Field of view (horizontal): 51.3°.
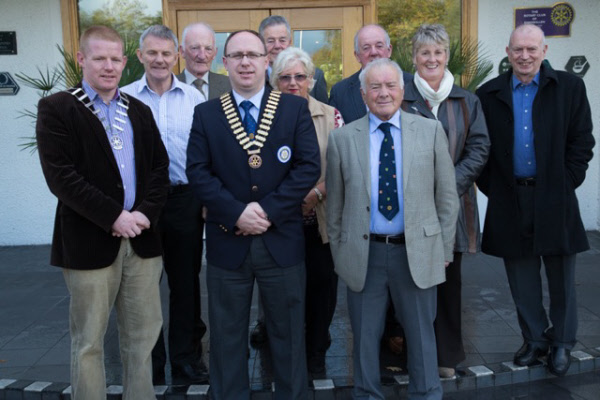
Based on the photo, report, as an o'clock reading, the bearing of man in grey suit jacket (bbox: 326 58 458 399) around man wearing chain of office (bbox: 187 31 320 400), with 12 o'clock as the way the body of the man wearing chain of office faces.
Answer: The man in grey suit jacket is roughly at 9 o'clock from the man wearing chain of office.

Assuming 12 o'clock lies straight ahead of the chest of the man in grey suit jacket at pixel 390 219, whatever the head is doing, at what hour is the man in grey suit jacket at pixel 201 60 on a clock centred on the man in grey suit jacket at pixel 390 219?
the man in grey suit jacket at pixel 201 60 is roughly at 4 o'clock from the man in grey suit jacket at pixel 390 219.

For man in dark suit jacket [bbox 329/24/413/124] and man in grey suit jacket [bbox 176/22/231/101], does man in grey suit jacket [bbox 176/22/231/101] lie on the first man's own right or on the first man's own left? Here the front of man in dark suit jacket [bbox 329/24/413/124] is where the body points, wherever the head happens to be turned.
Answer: on the first man's own right

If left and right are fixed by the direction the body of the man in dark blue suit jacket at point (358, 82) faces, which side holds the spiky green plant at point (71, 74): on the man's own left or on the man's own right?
on the man's own right

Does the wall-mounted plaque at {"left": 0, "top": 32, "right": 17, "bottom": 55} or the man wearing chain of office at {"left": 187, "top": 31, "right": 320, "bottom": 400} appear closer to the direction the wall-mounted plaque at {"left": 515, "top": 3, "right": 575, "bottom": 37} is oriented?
the man wearing chain of office

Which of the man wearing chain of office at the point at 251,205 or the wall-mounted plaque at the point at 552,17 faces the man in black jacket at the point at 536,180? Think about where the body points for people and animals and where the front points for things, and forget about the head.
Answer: the wall-mounted plaque

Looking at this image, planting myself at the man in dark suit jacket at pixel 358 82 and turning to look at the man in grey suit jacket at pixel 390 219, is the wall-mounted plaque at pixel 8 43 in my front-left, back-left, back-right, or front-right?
back-right

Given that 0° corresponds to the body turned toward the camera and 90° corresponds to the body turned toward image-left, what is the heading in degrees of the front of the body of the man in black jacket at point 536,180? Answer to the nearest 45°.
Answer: approximately 0°

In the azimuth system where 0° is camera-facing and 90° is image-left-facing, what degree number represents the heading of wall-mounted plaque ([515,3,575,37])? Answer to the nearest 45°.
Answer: approximately 0°

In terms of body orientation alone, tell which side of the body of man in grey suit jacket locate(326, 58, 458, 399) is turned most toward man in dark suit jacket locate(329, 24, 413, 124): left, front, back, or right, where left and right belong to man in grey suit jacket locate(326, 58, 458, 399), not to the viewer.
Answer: back
